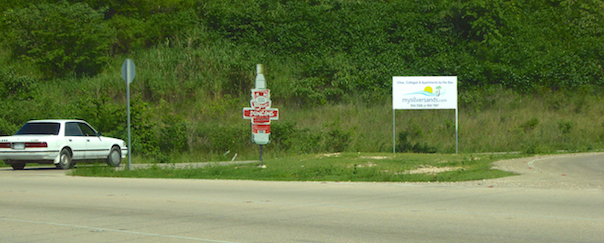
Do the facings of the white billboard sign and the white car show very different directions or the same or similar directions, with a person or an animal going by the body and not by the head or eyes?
very different directions

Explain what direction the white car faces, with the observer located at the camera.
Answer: facing away from the viewer and to the right of the viewer

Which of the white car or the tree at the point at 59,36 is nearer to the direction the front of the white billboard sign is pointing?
the white car

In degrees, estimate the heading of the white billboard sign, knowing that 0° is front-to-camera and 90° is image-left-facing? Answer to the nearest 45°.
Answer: approximately 0°

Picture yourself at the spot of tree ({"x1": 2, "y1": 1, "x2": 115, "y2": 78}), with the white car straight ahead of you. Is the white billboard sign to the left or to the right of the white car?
left

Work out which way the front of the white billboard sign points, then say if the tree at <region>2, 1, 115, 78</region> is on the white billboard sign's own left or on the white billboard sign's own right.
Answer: on the white billboard sign's own right

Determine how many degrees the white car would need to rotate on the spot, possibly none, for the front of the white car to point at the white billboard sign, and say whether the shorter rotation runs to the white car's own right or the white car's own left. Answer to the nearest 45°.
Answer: approximately 45° to the white car's own right

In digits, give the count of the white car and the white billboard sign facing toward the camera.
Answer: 1

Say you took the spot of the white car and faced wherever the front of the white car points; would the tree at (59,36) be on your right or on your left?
on your left

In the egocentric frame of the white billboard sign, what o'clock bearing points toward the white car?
The white car is roughly at 2 o'clock from the white billboard sign.
